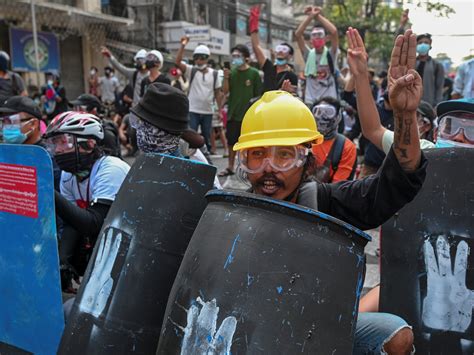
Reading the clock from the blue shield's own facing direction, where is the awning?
The awning is roughly at 6 o'clock from the blue shield.

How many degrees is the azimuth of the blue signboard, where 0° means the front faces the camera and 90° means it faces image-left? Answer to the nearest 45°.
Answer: approximately 0°

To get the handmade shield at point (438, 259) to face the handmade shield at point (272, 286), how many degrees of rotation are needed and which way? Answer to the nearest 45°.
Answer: approximately 45° to its right

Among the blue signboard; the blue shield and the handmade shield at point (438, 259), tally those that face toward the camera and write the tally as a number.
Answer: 3

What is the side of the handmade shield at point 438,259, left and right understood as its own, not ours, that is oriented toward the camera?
front

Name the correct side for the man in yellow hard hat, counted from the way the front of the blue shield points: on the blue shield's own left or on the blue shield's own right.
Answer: on the blue shield's own left

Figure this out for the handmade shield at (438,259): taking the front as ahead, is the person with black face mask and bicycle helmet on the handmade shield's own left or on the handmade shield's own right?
on the handmade shield's own right

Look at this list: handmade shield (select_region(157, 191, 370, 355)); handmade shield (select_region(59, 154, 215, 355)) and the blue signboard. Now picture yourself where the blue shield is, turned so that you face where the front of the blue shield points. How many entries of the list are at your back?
1

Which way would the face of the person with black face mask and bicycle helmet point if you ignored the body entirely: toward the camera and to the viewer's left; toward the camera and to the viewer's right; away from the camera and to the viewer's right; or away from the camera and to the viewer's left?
toward the camera and to the viewer's left

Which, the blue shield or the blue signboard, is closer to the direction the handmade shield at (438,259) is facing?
the blue shield

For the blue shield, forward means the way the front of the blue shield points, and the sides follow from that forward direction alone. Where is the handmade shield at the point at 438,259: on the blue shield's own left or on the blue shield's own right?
on the blue shield's own left

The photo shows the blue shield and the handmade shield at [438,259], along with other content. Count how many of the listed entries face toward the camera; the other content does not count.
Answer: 2

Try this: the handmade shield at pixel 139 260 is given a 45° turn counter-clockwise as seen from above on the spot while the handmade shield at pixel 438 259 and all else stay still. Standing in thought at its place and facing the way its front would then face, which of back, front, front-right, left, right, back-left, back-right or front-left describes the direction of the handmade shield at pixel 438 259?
left

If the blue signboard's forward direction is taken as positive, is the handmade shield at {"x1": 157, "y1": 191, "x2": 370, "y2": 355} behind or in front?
in front

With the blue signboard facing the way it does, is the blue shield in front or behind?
in front
